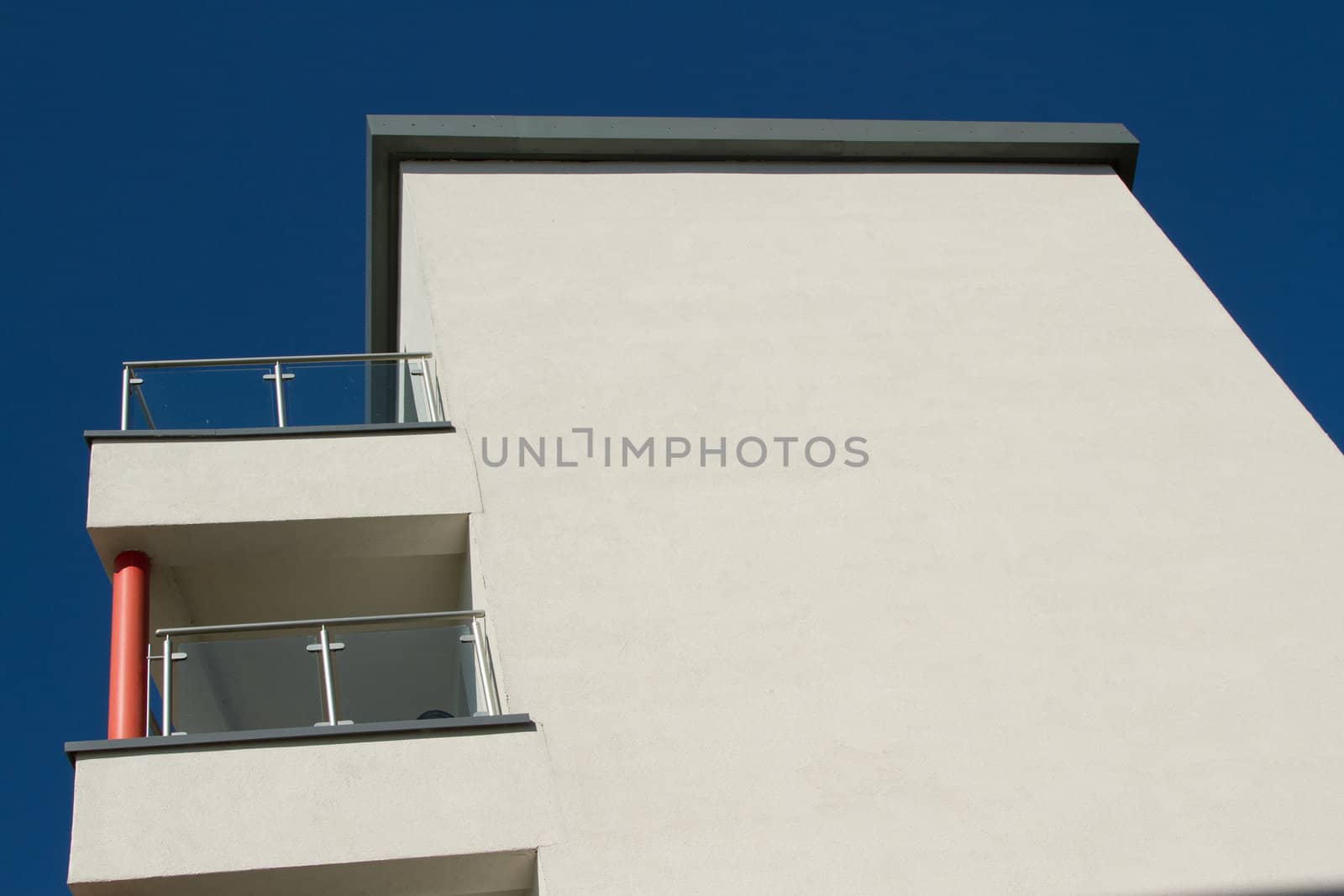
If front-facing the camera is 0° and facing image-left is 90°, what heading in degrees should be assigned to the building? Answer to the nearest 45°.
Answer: approximately 90°
